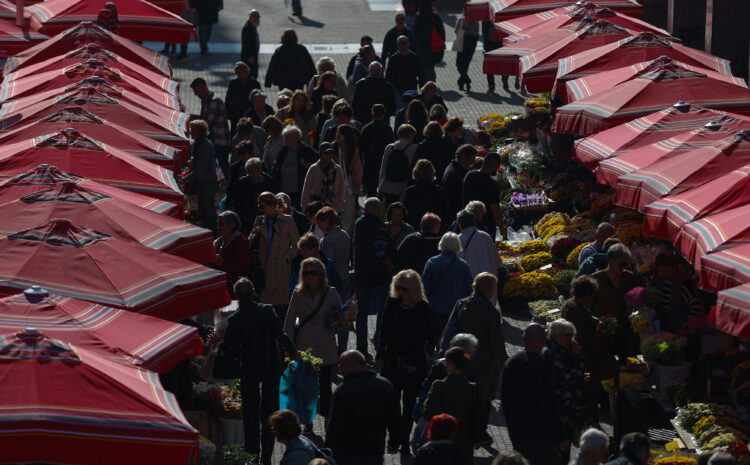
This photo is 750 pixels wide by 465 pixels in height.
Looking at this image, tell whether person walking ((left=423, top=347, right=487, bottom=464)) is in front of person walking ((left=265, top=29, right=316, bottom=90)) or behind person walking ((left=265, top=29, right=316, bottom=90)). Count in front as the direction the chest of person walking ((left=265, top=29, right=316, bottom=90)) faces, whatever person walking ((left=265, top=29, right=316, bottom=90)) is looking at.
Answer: behind

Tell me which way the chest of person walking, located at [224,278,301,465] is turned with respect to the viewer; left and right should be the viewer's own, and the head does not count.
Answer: facing away from the viewer

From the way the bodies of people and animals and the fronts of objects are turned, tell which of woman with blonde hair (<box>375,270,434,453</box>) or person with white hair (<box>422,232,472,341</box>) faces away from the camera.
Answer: the person with white hair

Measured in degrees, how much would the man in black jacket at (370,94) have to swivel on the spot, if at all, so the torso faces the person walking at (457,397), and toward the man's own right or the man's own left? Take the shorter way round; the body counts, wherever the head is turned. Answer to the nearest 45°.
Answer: approximately 180°

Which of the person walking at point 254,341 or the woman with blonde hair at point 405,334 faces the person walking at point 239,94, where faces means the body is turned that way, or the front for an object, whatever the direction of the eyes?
the person walking at point 254,341

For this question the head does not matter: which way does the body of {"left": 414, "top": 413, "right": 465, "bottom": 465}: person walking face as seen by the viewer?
away from the camera

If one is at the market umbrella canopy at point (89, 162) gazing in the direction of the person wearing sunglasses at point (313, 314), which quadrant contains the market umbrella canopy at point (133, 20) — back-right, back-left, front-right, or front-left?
back-left

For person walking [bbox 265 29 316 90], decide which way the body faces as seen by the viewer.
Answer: away from the camera
